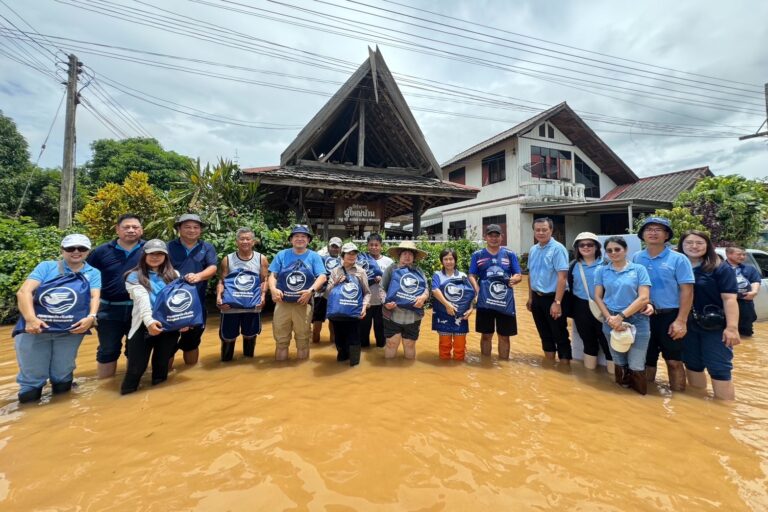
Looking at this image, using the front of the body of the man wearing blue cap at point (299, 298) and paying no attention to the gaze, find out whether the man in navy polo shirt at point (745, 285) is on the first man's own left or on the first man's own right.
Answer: on the first man's own left

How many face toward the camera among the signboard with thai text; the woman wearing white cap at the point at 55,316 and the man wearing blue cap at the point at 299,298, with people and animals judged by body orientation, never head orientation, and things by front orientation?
3

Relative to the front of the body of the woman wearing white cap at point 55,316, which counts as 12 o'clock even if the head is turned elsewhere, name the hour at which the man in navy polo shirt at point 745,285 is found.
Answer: The man in navy polo shirt is roughly at 10 o'clock from the woman wearing white cap.

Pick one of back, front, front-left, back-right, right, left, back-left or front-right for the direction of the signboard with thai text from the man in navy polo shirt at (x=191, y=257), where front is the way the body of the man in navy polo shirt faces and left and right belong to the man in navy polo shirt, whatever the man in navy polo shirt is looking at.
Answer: back-left

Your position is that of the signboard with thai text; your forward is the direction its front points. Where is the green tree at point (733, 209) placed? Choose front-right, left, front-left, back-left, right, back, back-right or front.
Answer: left

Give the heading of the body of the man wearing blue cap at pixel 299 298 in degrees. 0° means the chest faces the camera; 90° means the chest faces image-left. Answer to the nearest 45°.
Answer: approximately 0°

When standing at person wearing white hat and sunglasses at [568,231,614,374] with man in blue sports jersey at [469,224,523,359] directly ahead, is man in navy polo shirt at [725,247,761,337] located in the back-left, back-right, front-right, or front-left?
back-right

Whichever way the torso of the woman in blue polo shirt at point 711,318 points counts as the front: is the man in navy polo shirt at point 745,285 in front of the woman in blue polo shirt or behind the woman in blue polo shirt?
behind
